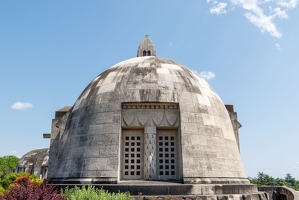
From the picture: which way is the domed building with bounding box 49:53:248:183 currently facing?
toward the camera
